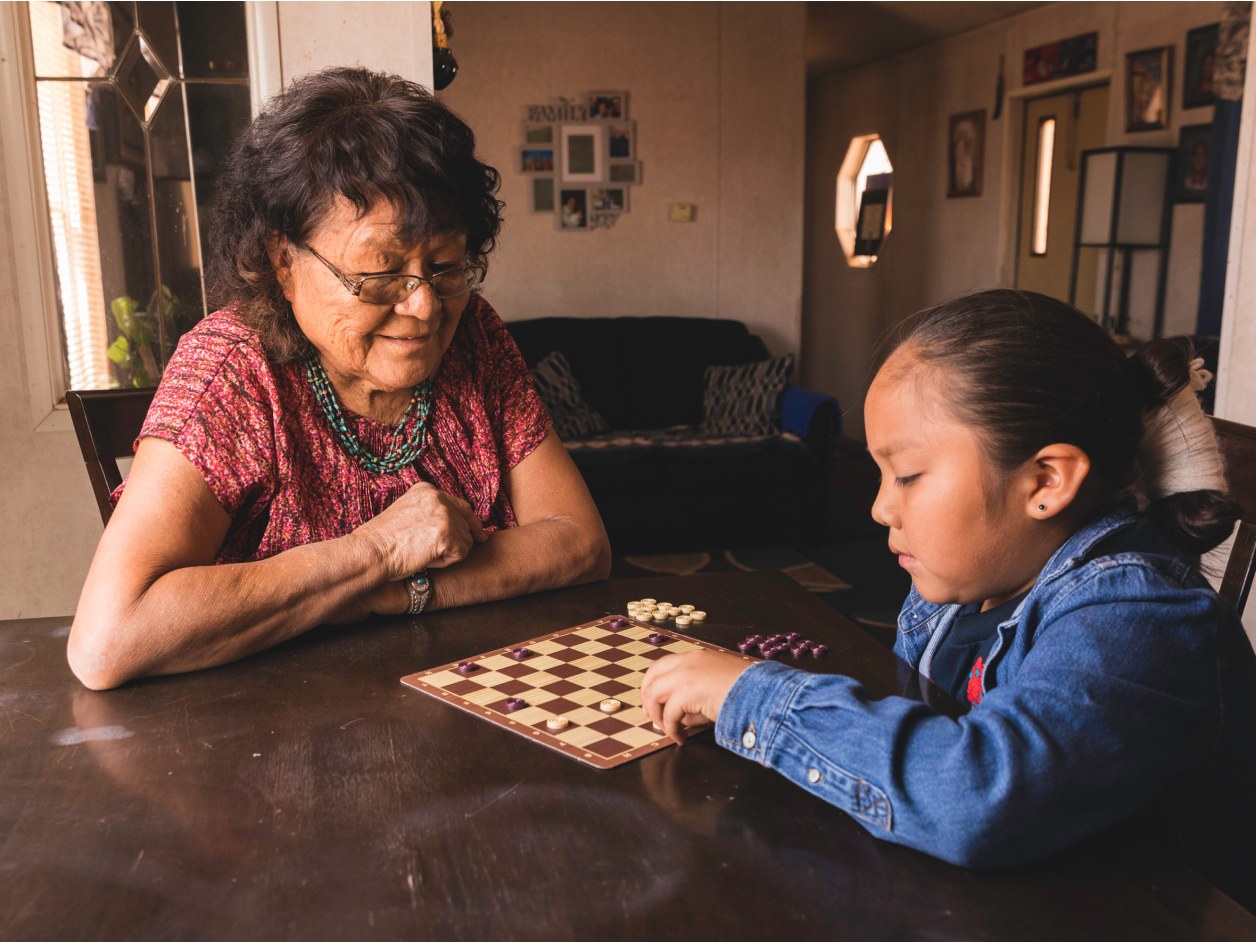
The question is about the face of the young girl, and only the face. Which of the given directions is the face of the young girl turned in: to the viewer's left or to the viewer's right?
to the viewer's left

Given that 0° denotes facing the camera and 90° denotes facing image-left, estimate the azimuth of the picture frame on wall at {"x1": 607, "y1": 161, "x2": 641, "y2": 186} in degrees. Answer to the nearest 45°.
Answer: approximately 0°

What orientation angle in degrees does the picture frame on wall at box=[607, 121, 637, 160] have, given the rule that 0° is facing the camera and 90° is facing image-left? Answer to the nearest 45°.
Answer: approximately 0°

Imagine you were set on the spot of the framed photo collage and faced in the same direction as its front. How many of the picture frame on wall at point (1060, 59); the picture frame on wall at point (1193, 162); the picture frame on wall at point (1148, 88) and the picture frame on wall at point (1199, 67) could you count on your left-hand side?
4

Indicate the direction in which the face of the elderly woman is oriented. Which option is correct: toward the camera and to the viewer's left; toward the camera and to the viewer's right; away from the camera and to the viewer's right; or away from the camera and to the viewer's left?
toward the camera and to the viewer's right

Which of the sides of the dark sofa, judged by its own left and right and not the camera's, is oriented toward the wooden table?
front

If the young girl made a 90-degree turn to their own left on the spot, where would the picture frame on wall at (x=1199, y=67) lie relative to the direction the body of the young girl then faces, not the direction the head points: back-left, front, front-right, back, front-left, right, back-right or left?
back

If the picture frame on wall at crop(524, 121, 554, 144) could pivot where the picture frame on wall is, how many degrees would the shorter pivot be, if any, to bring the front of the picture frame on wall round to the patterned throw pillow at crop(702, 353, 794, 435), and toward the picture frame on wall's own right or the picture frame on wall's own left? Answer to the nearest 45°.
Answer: approximately 45° to the picture frame on wall's own left
